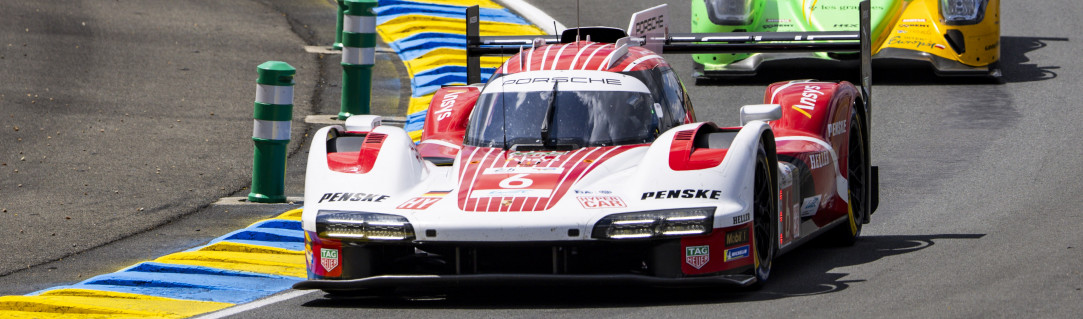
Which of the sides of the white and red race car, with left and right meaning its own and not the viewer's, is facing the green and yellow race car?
back

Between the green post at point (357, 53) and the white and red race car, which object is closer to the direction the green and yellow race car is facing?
the white and red race car

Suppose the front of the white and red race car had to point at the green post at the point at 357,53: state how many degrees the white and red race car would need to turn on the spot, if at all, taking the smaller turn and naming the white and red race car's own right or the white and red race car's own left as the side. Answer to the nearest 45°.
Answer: approximately 180°

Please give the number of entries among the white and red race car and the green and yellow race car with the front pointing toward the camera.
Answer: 2

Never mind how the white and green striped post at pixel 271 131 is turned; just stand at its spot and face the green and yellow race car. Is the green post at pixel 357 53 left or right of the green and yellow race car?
left

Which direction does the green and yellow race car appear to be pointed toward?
toward the camera

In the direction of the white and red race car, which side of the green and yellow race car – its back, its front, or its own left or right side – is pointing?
front

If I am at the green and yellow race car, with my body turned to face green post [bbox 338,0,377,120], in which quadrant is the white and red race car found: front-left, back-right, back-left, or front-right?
front-left

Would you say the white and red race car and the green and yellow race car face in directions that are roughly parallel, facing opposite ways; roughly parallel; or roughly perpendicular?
roughly parallel

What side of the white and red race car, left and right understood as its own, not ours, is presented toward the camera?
front

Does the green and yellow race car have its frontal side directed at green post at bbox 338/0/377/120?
no
